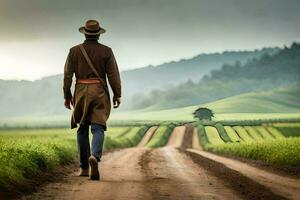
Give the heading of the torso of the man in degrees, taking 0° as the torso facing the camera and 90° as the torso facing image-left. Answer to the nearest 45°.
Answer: approximately 180°
